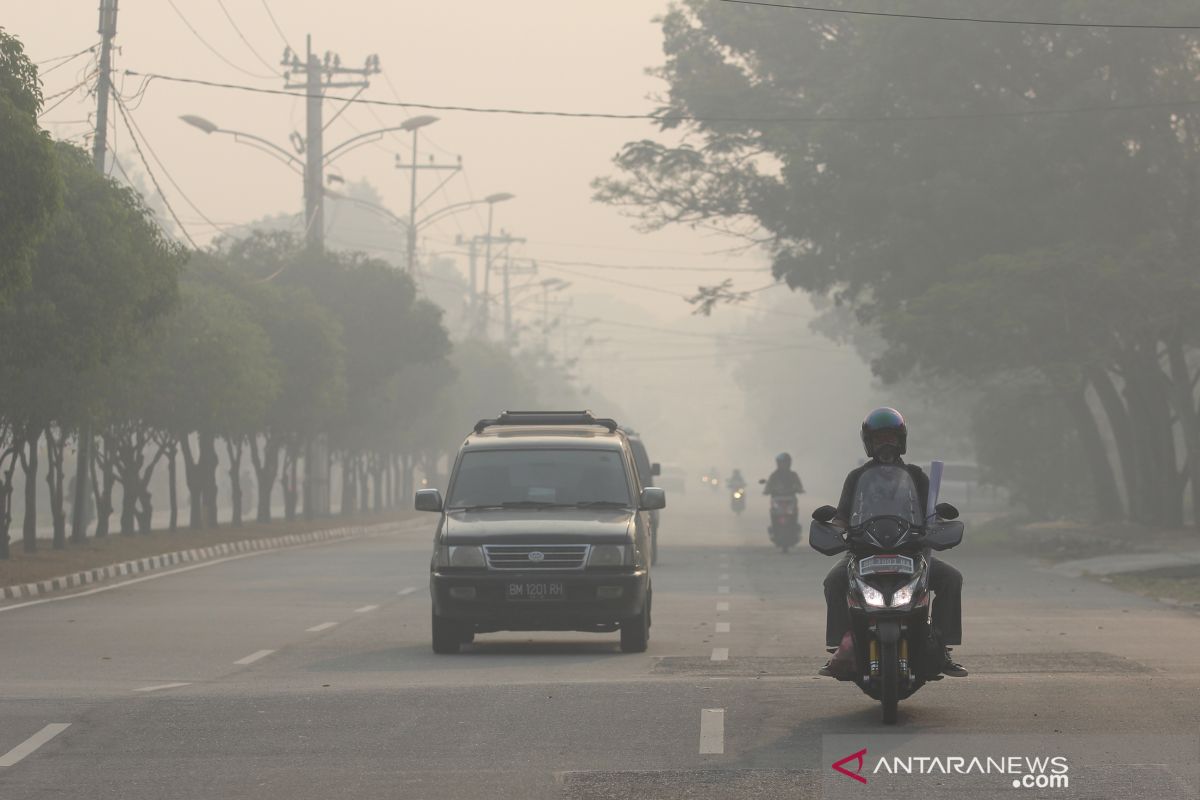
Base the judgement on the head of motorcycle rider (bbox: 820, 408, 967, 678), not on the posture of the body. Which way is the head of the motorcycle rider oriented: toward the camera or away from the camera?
toward the camera

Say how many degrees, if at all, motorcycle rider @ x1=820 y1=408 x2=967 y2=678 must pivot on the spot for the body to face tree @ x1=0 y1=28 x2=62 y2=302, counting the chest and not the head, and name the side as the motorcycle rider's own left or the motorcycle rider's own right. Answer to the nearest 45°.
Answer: approximately 135° to the motorcycle rider's own right

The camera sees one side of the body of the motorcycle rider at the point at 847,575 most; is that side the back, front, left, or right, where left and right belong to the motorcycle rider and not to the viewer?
front

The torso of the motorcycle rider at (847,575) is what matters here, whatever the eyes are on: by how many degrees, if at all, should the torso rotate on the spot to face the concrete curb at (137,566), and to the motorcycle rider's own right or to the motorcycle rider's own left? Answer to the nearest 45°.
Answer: approximately 135° to the motorcycle rider's own right

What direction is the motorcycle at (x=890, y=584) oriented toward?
toward the camera

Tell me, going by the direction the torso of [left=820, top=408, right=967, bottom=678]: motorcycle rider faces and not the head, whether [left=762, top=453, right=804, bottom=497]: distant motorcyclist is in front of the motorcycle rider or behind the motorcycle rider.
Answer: behind

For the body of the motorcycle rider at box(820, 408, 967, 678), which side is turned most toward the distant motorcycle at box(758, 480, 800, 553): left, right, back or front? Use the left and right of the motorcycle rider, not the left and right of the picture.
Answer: back

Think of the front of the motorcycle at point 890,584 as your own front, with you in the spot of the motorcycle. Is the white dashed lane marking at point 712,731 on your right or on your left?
on your right

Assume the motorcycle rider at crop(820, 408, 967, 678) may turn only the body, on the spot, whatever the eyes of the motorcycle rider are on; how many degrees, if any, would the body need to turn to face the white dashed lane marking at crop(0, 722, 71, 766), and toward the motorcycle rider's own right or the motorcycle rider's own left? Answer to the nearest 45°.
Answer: approximately 90° to the motorcycle rider's own right
